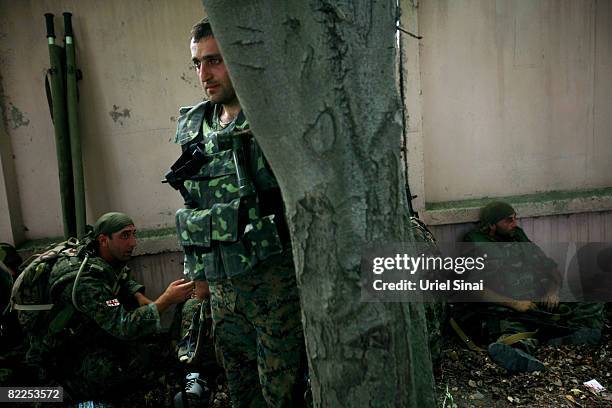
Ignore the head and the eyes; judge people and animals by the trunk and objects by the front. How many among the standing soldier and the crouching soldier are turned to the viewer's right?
1

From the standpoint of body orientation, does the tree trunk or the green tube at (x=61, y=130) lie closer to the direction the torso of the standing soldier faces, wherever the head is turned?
the tree trunk

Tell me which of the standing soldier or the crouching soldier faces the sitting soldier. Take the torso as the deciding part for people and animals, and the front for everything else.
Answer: the crouching soldier

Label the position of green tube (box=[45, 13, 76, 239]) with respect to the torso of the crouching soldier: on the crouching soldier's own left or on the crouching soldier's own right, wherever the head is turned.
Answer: on the crouching soldier's own left

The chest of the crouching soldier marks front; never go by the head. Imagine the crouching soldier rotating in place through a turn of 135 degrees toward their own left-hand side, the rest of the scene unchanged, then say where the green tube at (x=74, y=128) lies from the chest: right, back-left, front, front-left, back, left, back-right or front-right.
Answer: front-right

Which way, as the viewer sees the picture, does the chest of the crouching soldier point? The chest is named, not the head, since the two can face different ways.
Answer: to the viewer's right

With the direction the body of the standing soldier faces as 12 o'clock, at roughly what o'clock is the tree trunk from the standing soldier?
The tree trunk is roughly at 10 o'clock from the standing soldier.

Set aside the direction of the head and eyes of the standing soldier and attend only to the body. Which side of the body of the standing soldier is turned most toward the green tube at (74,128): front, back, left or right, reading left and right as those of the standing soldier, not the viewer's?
right

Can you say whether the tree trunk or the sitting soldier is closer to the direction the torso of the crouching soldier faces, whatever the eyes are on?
the sitting soldier

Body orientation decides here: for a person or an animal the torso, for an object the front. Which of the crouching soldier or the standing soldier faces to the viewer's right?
the crouching soldier
